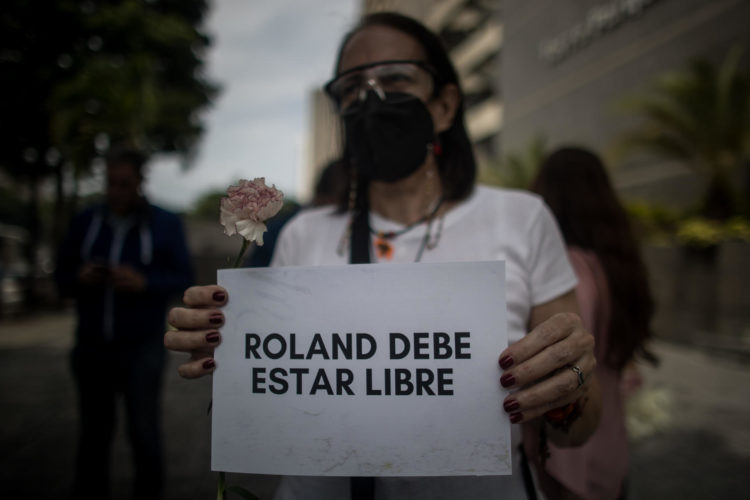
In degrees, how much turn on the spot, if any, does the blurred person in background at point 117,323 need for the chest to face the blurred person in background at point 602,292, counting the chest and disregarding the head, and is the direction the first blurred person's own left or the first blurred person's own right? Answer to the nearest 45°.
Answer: approximately 45° to the first blurred person's own left

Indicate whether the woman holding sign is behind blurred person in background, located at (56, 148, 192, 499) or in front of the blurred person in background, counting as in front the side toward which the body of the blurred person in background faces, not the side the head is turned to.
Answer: in front

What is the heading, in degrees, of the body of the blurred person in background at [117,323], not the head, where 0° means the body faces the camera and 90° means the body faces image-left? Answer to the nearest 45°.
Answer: approximately 0°

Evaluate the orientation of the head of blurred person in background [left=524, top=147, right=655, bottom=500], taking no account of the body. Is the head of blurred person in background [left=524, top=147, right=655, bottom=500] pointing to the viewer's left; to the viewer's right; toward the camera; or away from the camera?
away from the camera
